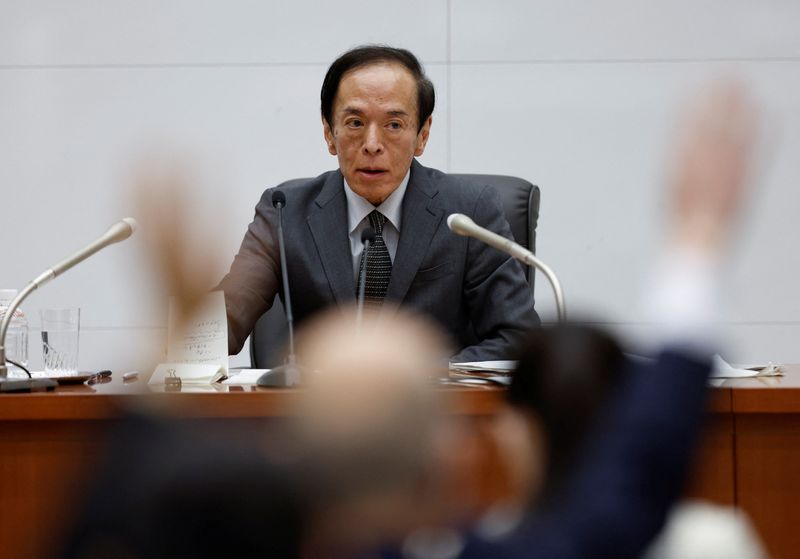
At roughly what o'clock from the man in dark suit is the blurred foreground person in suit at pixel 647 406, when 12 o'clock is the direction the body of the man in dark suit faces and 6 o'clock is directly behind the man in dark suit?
The blurred foreground person in suit is roughly at 12 o'clock from the man in dark suit.

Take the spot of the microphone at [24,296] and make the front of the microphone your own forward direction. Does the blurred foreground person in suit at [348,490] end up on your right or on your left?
on your right

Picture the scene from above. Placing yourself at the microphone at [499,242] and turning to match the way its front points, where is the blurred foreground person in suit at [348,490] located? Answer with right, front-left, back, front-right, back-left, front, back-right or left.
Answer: left

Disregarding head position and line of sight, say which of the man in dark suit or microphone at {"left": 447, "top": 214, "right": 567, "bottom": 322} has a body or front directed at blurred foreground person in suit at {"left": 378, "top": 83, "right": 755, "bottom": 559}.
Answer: the man in dark suit

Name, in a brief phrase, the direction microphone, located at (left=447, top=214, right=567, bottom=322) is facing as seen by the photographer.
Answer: facing to the left of the viewer

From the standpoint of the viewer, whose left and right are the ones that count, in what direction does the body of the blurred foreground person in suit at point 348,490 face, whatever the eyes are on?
facing away from the viewer

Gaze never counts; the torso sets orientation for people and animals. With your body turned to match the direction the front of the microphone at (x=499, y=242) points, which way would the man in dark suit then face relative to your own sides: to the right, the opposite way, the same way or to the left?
to the left

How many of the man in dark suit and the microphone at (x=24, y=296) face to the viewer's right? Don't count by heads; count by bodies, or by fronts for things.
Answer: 1

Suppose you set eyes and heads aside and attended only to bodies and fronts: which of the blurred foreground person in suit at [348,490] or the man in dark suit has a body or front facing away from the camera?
the blurred foreground person in suit

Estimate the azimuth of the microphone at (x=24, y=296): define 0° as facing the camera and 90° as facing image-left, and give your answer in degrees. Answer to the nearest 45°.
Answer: approximately 270°
